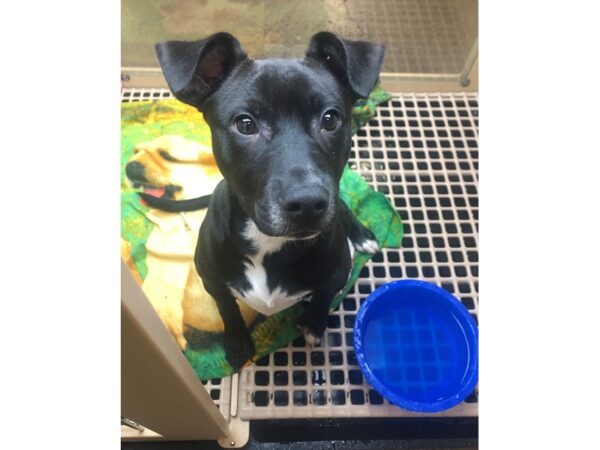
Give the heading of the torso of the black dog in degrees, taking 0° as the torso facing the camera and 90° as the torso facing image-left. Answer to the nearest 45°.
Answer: approximately 0°
